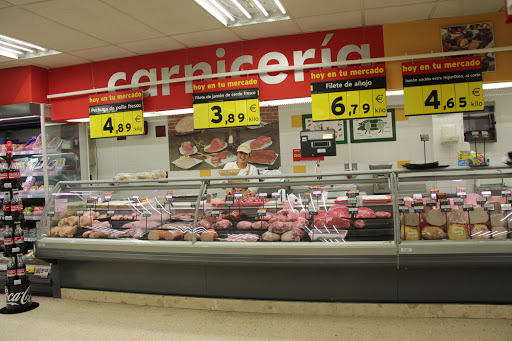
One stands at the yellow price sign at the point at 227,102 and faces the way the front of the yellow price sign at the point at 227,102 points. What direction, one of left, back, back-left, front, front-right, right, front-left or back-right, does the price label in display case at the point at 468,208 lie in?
front-left

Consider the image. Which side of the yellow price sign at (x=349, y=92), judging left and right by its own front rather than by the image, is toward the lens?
front

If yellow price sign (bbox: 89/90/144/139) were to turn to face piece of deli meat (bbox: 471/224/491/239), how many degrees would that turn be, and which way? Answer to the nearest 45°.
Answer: approximately 45° to its left

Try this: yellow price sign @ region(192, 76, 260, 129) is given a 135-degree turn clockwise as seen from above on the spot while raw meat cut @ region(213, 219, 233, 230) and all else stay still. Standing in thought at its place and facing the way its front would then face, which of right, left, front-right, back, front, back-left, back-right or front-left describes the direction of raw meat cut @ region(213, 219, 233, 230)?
back-left

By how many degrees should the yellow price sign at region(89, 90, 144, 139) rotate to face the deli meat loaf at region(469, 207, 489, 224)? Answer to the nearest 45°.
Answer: approximately 45° to its left

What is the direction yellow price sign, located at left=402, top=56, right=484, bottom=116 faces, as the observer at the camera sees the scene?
facing the viewer

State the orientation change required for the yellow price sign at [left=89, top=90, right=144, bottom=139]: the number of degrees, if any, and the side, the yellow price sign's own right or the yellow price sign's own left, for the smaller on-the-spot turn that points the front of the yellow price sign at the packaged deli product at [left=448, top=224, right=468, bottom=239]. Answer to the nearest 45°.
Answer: approximately 45° to the yellow price sign's own left

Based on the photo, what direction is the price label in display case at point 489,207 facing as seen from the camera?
toward the camera

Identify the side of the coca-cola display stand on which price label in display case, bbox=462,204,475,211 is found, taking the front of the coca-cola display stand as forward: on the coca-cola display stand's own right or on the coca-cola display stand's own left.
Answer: on the coca-cola display stand's own left

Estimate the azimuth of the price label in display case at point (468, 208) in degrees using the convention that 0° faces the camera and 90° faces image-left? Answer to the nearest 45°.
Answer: approximately 0°
